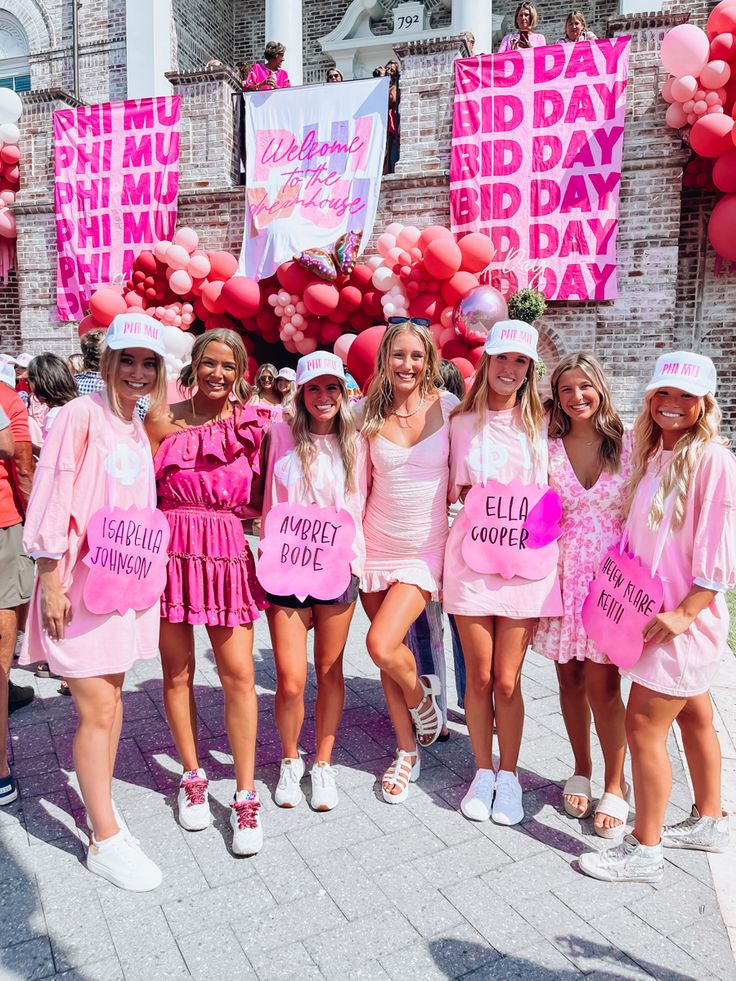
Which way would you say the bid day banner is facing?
toward the camera

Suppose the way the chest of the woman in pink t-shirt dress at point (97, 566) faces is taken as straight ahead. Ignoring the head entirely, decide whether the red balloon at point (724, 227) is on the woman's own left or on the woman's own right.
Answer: on the woman's own left

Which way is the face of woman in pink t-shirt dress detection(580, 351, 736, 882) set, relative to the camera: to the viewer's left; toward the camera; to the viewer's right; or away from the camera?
toward the camera

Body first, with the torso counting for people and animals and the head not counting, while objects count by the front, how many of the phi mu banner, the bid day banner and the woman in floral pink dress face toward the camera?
3

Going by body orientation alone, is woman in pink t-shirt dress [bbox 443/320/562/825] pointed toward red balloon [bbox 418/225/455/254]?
no

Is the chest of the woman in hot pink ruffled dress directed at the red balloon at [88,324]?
no

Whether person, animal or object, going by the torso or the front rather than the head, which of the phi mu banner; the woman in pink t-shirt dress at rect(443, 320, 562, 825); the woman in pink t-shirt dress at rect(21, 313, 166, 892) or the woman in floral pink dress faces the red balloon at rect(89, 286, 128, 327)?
the phi mu banner

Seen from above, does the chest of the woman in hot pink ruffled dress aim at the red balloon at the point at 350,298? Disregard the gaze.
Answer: no

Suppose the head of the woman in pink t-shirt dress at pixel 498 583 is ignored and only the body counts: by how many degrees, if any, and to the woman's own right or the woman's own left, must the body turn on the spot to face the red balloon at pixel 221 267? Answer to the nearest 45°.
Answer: approximately 135° to the woman's own right

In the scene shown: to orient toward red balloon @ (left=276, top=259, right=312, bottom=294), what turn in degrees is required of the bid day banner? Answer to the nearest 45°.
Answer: approximately 90° to its right

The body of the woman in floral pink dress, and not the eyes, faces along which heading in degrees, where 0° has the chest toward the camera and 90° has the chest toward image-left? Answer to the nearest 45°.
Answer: approximately 0°

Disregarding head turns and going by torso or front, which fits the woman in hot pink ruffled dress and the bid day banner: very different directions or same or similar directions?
same or similar directions

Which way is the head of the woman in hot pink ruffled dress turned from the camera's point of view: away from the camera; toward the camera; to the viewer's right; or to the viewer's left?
toward the camera

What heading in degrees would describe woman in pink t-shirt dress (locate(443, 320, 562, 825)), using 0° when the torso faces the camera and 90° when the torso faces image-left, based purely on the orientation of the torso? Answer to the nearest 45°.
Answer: approximately 0°

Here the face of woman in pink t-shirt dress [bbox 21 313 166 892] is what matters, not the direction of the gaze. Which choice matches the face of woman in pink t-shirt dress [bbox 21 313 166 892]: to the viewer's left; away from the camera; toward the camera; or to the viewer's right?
toward the camera

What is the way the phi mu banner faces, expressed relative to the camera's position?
facing the viewer

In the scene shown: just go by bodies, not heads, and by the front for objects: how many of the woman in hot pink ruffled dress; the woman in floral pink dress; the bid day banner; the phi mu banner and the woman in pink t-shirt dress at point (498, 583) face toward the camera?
5

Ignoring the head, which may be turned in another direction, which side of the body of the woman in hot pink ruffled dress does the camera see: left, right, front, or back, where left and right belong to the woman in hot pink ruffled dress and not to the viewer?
front
